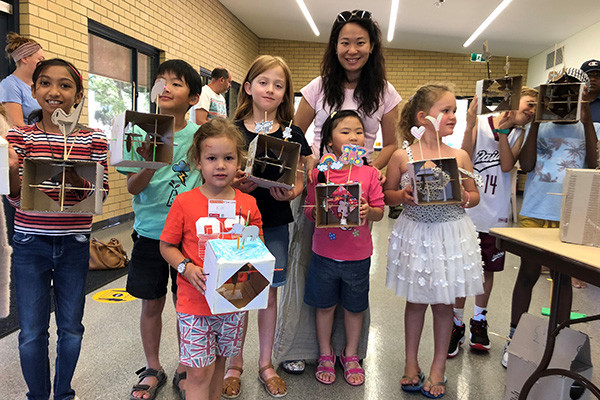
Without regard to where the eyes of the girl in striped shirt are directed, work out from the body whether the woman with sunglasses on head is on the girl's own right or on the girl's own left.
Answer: on the girl's own left

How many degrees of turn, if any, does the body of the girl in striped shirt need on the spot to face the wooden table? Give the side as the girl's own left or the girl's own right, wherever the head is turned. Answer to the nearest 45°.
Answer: approximately 45° to the girl's own left

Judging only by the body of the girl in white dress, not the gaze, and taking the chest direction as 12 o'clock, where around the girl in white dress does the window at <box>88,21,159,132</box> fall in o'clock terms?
The window is roughly at 4 o'clock from the girl in white dress.

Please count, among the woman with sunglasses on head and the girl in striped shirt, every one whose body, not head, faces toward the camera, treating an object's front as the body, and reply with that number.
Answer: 2

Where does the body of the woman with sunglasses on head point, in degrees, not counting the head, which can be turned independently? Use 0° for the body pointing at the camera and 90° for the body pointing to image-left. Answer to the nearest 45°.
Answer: approximately 0°

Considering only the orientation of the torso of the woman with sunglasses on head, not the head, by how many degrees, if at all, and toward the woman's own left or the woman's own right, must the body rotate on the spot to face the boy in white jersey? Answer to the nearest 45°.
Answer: approximately 90° to the woman's own left

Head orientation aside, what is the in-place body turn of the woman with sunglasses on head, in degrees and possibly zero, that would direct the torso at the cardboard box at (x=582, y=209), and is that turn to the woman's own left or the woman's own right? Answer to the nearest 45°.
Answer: approximately 45° to the woman's own left

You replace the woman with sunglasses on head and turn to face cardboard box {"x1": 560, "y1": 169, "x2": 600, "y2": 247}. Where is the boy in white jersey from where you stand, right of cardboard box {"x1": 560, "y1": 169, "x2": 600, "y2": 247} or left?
left

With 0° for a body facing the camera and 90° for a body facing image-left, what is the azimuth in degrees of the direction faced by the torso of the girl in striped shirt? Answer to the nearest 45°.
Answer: approximately 0°

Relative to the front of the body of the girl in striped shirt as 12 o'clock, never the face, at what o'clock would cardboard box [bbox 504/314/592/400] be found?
The cardboard box is roughly at 10 o'clock from the girl in striped shirt.
